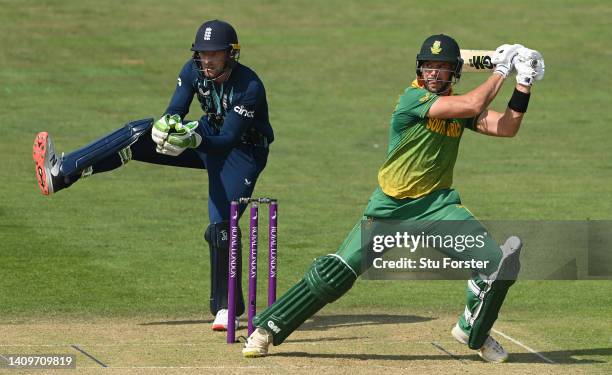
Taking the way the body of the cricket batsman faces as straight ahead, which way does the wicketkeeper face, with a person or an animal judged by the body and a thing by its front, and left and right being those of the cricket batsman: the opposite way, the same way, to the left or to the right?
to the right

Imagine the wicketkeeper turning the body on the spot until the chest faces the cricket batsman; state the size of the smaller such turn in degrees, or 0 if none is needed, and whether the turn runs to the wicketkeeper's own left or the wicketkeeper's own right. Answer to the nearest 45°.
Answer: approximately 90° to the wicketkeeper's own left
